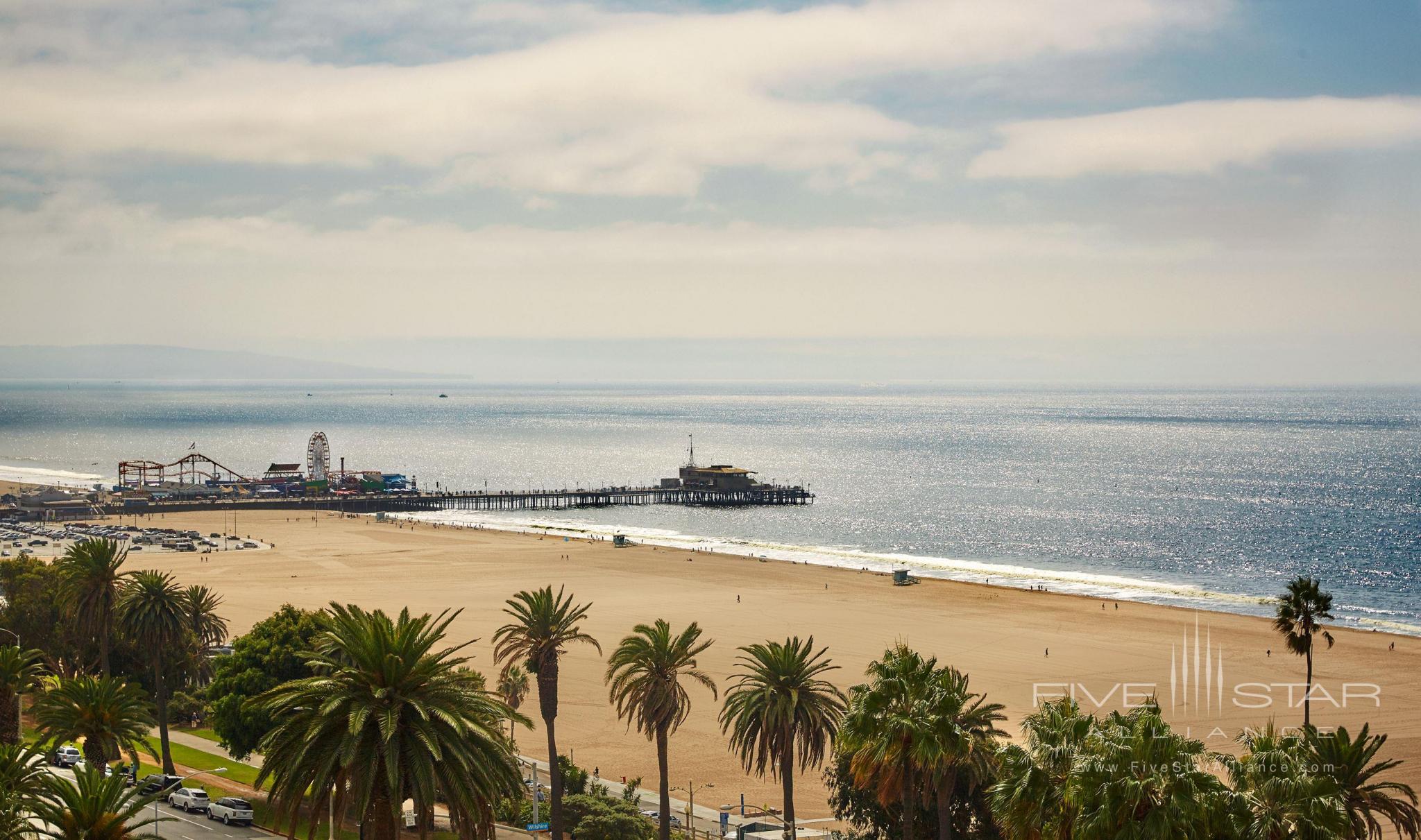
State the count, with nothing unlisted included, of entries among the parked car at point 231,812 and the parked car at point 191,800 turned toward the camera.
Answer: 0

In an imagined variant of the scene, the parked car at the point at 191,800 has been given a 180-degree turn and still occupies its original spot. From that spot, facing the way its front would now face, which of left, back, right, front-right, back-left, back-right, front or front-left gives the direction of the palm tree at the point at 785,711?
front

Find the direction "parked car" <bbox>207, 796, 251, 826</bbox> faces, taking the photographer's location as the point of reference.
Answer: facing away from the viewer and to the left of the viewer

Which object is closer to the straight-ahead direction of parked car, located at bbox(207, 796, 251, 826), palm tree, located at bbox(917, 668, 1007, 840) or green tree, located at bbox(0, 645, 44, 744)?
the green tree

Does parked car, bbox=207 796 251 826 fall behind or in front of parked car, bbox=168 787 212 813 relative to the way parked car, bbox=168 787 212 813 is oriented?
behind

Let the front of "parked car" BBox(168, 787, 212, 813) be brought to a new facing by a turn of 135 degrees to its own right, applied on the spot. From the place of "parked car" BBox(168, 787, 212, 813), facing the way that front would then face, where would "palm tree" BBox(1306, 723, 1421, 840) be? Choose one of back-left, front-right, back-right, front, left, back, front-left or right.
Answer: front-right

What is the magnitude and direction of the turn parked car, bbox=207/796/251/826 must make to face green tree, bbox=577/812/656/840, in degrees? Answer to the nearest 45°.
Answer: approximately 135° to its right

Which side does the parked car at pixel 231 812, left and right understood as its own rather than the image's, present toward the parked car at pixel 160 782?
front

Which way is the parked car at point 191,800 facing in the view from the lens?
facing away from the viewer and to the left of the viewer

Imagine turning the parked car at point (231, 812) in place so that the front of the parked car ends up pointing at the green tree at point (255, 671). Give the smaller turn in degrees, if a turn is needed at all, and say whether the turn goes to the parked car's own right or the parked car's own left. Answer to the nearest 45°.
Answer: approximately 45° to the parked car's own right

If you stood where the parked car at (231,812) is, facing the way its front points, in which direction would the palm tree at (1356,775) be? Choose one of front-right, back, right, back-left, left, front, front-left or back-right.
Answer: back

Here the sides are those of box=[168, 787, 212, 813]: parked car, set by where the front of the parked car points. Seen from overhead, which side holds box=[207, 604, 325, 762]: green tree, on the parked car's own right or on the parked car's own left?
on the parked car's own right

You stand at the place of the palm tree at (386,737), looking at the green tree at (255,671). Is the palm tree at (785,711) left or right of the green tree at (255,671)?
right
